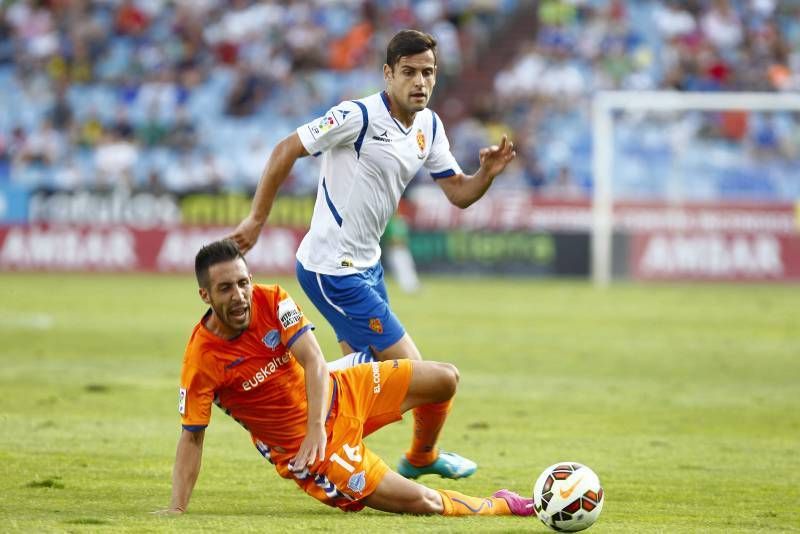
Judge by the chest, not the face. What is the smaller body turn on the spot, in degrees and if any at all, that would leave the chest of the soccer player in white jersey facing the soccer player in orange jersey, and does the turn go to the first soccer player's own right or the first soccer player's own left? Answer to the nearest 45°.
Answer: approximately 45° to the first soccer player's own right

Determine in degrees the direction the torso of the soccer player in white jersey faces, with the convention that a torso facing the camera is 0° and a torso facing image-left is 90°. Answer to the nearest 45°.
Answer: approximately 315°

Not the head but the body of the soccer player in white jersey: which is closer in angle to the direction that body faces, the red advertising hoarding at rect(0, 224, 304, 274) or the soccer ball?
the soccer ball

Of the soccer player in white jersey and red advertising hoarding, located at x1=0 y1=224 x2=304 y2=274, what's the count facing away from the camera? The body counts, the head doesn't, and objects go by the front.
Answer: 0

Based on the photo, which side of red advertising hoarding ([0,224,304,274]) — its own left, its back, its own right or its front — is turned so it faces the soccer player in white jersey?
front

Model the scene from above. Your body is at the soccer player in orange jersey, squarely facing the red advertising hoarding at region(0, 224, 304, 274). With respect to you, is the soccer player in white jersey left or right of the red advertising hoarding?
right

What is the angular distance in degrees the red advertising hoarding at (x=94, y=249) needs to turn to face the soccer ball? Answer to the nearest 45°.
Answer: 0° — it already faces it

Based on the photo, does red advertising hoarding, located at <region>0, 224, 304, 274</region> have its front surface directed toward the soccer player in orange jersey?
yes

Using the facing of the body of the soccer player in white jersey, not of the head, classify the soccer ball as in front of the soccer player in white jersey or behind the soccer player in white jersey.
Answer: in front
